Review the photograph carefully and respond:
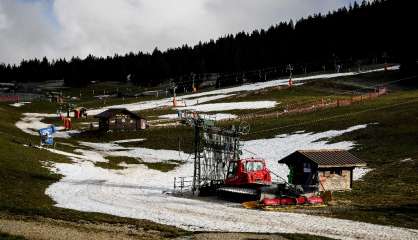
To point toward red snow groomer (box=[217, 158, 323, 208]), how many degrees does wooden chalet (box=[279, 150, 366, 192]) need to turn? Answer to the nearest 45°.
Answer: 0° — it already faces it

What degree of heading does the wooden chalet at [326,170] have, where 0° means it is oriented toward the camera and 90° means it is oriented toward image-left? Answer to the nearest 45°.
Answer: approximately 45°
